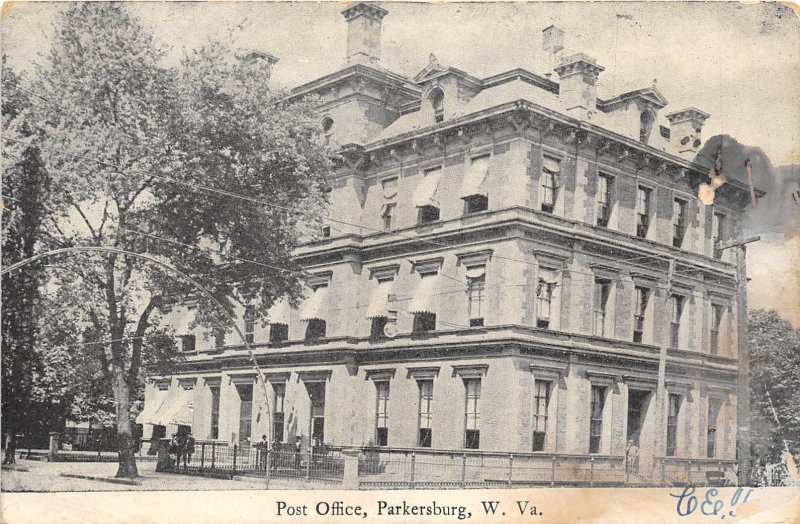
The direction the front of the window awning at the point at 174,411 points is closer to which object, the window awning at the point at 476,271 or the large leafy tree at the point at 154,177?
the large leafy tree

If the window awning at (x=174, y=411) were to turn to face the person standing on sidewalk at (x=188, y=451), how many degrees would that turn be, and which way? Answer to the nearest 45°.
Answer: approximately 45° to its left

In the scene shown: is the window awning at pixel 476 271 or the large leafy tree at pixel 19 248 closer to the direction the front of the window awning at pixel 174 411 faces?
the large leafy tree

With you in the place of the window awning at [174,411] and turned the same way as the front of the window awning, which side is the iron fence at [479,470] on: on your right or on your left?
on your left

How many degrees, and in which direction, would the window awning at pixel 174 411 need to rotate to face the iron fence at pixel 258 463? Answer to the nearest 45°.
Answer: approximately 45° to its left

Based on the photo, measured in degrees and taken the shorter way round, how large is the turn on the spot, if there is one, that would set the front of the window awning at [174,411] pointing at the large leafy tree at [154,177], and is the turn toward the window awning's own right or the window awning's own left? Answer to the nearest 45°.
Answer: approximately 45° to the window awning's own left

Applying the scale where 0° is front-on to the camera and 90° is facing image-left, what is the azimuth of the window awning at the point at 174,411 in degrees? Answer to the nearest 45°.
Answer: approximately 45°

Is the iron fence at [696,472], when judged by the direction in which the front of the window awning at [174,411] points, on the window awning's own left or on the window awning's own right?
on the window awning's own left
